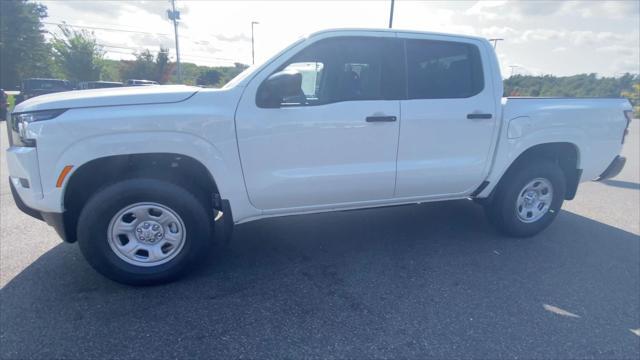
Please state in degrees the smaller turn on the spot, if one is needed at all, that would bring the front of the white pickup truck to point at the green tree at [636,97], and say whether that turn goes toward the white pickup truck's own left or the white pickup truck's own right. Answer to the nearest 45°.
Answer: approximately 135° to the white pickup truck's own right

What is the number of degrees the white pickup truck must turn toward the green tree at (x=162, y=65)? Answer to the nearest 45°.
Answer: approximately 45° to its right

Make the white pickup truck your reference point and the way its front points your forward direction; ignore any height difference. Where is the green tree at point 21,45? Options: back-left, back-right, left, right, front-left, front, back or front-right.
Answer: front-right

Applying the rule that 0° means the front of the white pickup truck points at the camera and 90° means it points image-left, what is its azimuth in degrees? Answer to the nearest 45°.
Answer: approximately 90°

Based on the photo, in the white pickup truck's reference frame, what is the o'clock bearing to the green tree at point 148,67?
The green tree is roughly at 2 o'clock from the white pickup truck.

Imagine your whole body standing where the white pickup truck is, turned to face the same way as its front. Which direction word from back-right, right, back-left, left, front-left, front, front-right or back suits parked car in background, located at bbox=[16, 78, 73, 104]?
front-right
